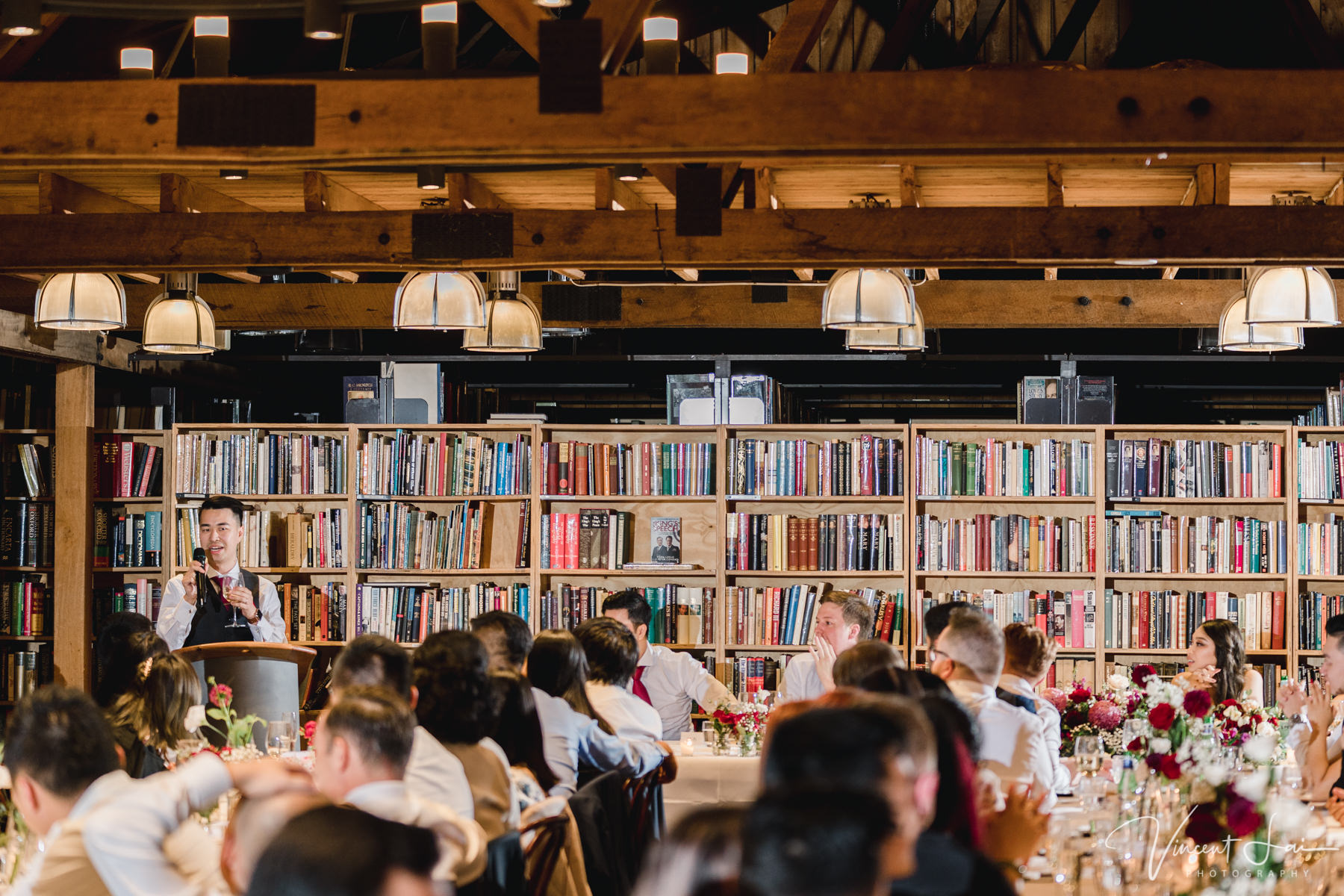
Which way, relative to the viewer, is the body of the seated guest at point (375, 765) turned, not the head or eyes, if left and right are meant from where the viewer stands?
facing away from the viewer and to the left of the viewer

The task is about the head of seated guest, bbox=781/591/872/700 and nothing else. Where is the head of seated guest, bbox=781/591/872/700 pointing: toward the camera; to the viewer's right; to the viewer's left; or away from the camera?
to the viewer's left

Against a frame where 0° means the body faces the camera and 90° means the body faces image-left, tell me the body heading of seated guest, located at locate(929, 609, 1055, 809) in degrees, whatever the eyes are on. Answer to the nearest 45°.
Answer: approximately 135°

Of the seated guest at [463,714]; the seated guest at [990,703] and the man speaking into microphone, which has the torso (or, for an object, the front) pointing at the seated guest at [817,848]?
the man speaking into microphone

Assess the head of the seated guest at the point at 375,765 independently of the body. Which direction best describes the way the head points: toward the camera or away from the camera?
away from the camera

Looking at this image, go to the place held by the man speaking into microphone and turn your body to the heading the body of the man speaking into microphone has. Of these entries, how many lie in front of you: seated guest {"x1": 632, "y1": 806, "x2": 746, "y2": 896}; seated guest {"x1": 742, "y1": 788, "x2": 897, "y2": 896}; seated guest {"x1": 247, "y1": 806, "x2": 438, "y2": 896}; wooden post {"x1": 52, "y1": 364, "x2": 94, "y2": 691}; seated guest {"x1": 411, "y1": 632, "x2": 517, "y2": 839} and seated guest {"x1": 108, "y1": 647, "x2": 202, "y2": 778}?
5

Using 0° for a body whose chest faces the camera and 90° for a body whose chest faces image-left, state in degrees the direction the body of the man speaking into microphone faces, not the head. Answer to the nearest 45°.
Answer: approximately 0°

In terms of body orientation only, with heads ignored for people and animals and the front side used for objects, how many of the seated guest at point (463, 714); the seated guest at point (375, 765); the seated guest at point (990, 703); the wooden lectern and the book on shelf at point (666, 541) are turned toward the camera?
2

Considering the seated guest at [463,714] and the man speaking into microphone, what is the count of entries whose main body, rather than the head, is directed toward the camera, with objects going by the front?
1

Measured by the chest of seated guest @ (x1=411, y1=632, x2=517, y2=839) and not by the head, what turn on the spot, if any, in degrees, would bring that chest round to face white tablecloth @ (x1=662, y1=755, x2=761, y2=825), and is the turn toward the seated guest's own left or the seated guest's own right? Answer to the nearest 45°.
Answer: approximately 90° to the seated guest's own right

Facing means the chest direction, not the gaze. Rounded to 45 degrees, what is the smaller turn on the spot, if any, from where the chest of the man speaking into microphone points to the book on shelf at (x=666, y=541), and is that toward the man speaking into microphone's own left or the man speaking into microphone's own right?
approximately 90° to the man speaking into microphone's own left
